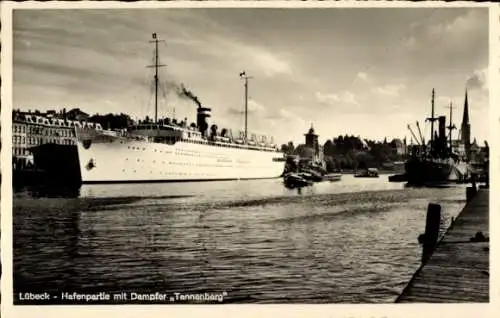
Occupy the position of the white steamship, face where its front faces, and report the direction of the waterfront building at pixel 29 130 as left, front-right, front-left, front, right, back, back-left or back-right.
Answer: front

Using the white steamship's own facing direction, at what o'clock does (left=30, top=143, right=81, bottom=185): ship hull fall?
The ship hull is roughly at 1 o'clock from the white steamship.

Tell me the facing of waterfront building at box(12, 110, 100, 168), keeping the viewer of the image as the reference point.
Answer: facing the viewer and to the right of the viewer

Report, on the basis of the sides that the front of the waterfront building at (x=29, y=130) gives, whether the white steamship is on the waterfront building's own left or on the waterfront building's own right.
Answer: on the waterfront building's own left

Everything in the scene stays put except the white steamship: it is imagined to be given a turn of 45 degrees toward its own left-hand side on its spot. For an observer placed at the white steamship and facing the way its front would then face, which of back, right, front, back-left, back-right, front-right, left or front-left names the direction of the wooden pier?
front-left

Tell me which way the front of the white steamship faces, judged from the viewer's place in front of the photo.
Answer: facing the viewer and to the left of the viewer
